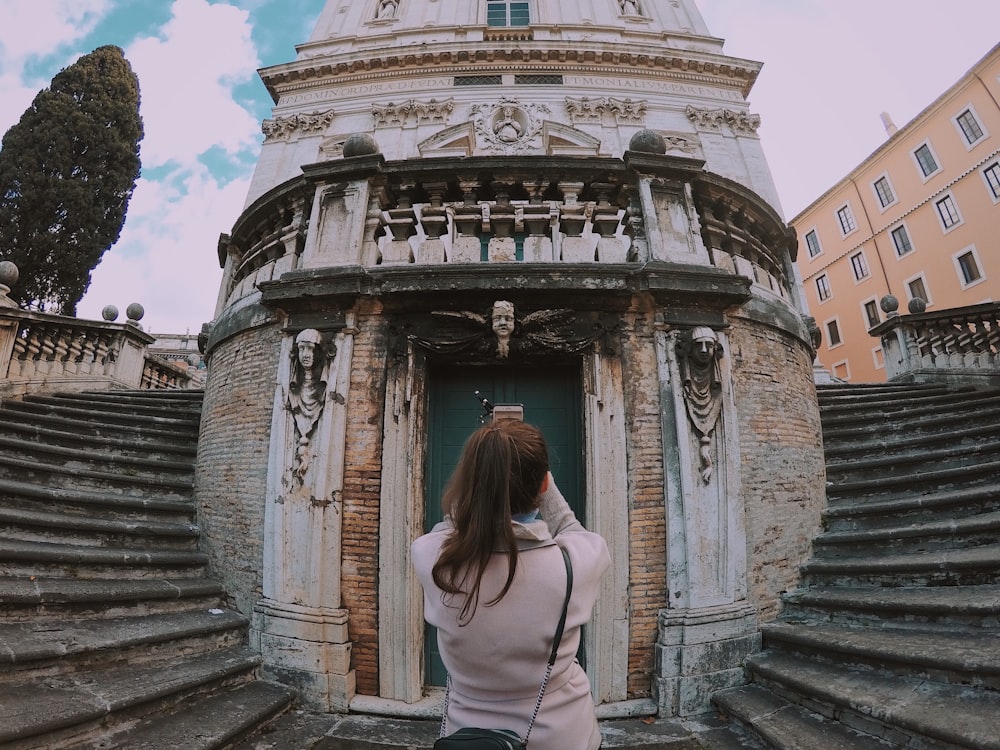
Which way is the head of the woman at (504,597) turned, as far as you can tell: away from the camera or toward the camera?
away from the camera

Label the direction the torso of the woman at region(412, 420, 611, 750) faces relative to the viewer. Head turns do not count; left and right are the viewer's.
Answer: facing away from the viewer

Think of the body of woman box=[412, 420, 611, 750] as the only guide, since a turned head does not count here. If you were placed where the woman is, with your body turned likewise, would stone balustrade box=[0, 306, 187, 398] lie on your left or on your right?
on your left

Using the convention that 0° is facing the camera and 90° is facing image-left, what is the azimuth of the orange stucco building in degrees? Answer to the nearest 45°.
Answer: approximately 45°

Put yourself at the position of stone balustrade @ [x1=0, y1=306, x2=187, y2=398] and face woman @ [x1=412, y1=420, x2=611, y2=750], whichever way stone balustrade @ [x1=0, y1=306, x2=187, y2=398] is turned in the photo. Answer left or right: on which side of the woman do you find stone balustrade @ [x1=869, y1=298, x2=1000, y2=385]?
left
